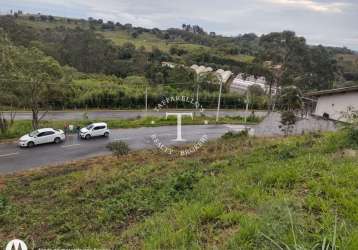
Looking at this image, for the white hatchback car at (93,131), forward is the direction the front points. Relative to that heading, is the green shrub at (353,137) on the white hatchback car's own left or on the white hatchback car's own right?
on the white hatchback car's own left

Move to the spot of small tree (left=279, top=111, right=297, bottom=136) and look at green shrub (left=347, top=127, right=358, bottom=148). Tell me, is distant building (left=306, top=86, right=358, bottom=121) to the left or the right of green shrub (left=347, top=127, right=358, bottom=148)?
left

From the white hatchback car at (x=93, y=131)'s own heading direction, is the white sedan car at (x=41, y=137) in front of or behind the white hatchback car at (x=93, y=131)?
in front

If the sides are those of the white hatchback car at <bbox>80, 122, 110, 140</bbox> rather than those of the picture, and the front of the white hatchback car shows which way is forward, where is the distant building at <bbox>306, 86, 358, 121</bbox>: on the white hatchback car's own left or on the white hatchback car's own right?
on the white hatchback car's own left

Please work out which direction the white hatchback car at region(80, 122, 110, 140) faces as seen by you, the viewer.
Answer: facing the viewer and to the left of the viewer

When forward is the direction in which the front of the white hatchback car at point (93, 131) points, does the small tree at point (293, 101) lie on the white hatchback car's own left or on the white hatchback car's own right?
on the white hatchback car's own left
